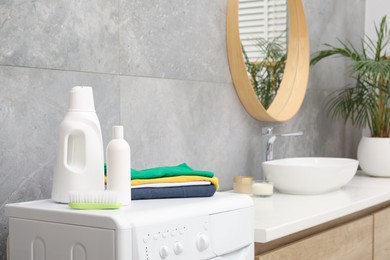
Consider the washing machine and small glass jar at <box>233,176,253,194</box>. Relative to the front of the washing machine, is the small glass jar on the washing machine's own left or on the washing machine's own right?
on the washing machine's own left

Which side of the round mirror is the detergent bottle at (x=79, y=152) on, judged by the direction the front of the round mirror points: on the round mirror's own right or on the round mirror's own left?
on the round mirror's own right

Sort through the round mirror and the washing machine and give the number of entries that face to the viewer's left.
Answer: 0

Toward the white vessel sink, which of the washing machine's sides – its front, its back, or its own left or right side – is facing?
left

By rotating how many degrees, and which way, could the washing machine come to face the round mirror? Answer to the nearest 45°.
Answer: approximately 90° to its left

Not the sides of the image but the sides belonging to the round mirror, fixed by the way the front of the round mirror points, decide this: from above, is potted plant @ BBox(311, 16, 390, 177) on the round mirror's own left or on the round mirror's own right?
on the round mirror's own left

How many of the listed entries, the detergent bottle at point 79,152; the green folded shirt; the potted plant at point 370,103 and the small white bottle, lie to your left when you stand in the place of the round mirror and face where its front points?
1

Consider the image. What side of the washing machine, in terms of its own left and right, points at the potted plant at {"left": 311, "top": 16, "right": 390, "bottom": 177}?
left

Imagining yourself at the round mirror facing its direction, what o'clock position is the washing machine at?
The washing machine is roughly at 2 o'clock from the round mirror.

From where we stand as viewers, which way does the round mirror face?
facing the viewer and to the right of the viewer

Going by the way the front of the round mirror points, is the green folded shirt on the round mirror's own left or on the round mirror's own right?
on the round mirror's own right
